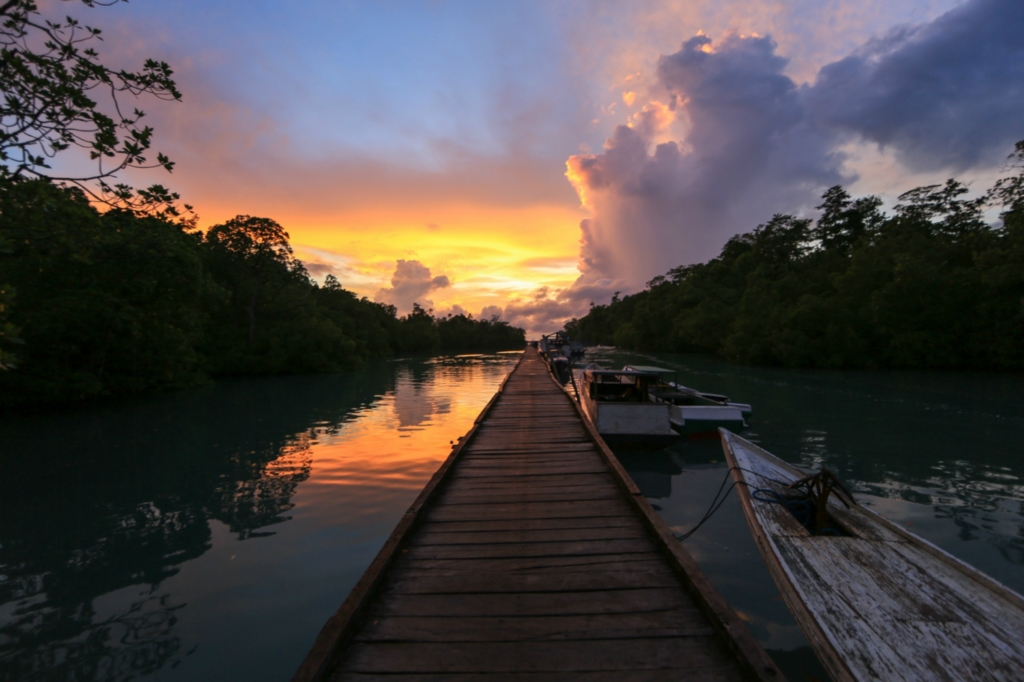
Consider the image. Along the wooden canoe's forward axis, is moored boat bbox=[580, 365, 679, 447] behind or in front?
in front

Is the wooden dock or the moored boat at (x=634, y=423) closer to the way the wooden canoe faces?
the moored boat

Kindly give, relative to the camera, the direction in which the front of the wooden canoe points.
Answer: facing away from the viewer and to the left of the viewer
